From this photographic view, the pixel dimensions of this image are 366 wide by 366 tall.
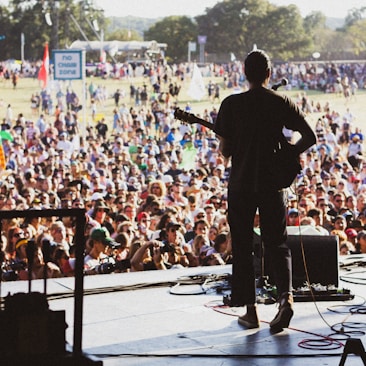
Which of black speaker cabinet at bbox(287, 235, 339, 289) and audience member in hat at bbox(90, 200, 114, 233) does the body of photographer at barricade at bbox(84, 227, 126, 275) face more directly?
the black speaker cabinet

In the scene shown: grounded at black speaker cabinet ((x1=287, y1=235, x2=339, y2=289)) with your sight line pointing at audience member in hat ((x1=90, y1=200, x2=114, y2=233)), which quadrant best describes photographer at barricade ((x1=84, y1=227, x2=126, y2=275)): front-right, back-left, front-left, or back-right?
front-left

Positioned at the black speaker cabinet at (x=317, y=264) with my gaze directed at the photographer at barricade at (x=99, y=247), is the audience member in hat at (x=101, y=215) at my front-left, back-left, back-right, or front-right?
front-right

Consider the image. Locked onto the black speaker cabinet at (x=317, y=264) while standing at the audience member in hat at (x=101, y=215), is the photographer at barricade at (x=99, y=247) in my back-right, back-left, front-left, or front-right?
front-right
